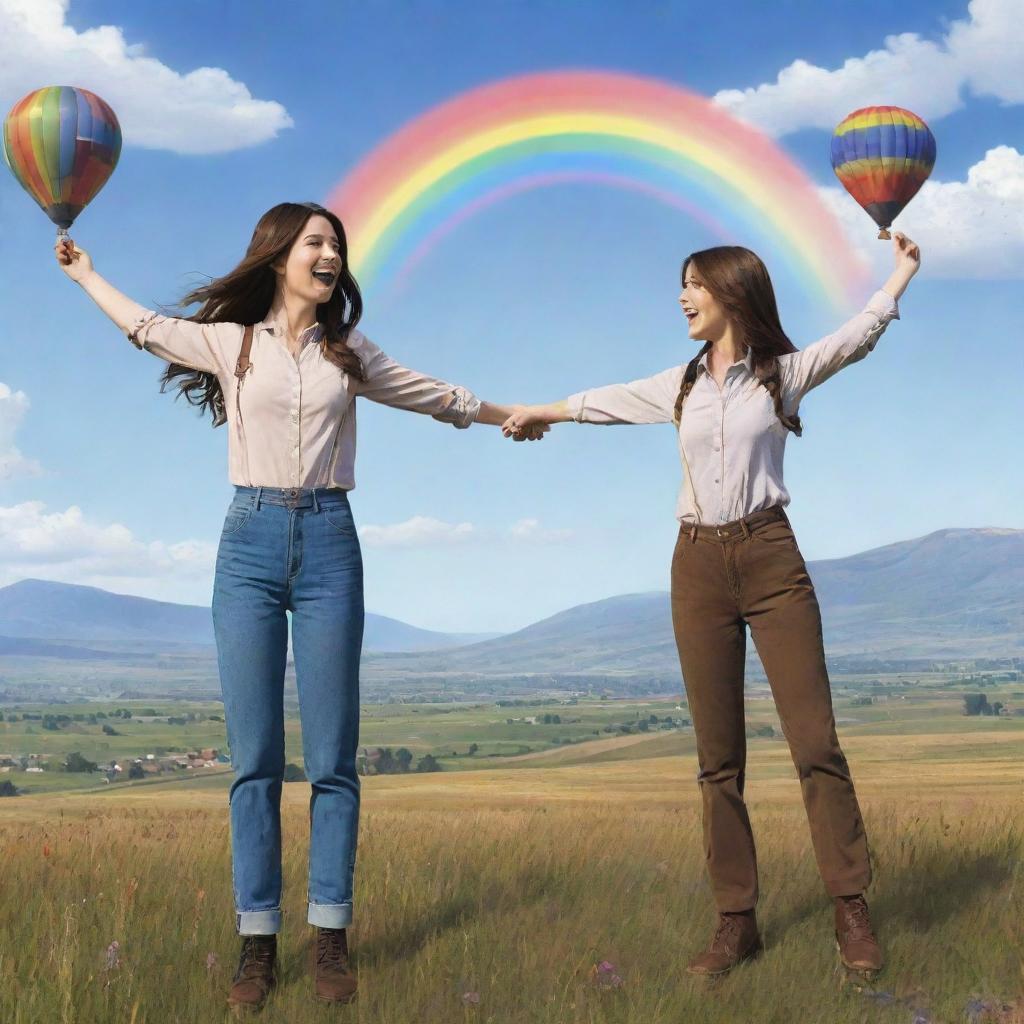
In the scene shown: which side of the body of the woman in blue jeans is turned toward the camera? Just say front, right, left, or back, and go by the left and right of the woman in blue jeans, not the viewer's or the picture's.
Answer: front

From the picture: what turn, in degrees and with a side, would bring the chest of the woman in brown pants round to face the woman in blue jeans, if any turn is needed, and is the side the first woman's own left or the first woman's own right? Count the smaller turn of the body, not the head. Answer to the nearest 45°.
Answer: approximately 90° to the first woman's own right

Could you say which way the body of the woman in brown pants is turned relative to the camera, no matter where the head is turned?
toward the camera

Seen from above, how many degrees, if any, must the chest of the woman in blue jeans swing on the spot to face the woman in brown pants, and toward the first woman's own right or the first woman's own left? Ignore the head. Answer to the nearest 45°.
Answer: approximately 90° to the first woman's own left

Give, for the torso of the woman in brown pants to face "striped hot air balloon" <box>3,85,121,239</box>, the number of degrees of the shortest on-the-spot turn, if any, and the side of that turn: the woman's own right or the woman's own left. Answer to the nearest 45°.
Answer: approximately 90° to the woman's own right

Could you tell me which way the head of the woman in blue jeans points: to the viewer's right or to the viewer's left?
to the viewer's right

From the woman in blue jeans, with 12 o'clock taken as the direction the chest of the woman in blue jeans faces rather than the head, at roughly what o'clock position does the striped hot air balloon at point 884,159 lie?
The striped hot air balloon is roughly at 8 o'clock from the woman in blue jeans.

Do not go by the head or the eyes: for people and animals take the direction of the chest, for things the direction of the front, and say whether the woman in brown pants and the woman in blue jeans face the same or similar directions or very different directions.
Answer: same or similar directions

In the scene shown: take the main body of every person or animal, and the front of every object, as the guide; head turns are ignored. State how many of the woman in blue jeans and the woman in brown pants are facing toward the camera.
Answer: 2
